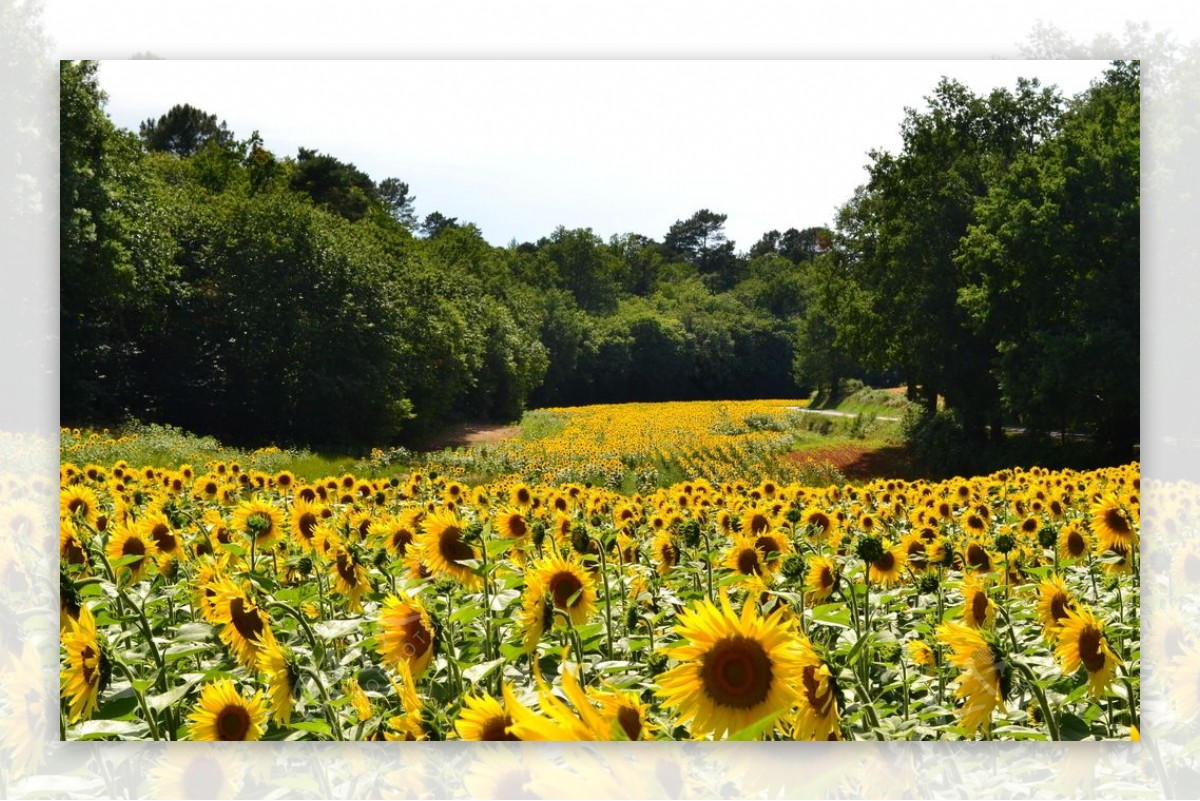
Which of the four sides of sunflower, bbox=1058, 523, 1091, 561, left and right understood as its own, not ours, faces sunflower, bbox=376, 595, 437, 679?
front

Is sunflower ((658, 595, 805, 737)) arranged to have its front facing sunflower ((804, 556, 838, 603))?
no

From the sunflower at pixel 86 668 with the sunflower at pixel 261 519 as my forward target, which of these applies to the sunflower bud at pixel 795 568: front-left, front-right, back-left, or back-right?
front-right

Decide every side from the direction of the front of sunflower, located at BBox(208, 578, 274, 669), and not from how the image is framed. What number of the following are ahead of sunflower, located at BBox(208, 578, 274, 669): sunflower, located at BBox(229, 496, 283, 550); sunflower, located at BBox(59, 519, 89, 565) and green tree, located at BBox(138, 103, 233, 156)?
0

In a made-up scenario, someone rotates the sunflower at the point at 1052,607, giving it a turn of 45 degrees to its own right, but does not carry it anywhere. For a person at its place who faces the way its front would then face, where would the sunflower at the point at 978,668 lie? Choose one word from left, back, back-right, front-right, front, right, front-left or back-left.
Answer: front

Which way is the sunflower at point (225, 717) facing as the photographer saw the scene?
facing the viewer

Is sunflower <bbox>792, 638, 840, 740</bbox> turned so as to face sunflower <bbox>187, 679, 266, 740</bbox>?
no

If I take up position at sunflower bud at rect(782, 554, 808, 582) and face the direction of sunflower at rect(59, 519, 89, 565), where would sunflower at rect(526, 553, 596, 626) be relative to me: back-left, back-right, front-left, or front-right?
front-left

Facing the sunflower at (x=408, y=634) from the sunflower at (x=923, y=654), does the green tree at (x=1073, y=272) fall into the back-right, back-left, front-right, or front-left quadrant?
back-right

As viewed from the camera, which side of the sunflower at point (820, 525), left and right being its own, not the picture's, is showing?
front

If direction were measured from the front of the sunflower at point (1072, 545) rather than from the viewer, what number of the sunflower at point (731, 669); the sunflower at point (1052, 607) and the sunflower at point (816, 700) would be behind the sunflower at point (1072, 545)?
0

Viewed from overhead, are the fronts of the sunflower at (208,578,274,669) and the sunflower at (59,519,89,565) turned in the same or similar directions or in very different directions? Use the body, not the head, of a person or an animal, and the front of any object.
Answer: same or similar directions

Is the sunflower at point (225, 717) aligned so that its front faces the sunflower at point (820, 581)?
no

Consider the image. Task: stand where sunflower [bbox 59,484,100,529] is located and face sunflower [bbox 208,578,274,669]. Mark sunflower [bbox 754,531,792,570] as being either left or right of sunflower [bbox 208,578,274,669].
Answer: left

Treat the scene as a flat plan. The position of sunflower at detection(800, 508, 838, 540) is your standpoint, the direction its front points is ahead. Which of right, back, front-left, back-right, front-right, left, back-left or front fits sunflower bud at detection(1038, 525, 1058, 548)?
left

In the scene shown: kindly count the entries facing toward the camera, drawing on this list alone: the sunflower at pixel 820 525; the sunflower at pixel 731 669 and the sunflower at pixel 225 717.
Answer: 3

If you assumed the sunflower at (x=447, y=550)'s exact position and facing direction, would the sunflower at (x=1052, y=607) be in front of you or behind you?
in front

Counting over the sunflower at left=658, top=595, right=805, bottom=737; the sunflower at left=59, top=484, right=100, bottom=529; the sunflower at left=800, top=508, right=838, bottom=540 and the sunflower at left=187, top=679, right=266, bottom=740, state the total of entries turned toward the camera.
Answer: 4
